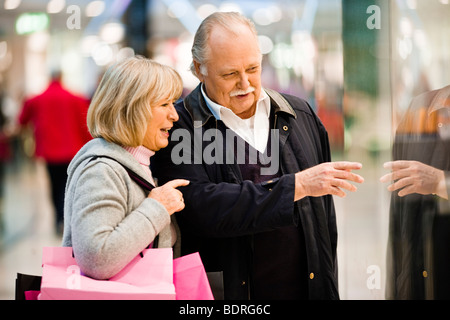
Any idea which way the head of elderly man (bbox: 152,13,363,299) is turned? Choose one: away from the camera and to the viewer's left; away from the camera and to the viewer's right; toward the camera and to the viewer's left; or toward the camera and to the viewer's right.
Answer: toward the camera and to the viewer's right

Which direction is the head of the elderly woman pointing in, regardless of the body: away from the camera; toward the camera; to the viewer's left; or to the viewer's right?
to the viewer's right

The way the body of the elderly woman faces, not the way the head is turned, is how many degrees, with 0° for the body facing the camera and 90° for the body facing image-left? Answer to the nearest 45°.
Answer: approximately 270°

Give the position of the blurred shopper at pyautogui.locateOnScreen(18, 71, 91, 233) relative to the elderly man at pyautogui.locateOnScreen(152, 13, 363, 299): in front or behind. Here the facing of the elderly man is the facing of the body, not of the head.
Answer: behind
